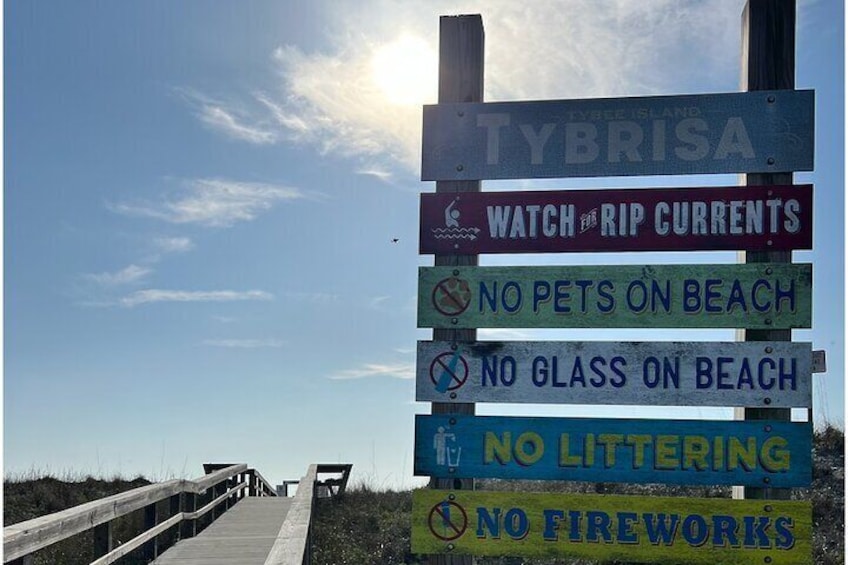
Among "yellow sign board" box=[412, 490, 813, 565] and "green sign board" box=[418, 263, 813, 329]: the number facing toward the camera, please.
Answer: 2

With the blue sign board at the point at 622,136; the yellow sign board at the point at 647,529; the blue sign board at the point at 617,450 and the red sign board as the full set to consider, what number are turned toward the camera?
4

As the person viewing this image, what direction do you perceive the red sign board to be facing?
facing the viewer

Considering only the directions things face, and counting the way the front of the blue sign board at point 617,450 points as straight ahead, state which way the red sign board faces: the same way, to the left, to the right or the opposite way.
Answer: the same way

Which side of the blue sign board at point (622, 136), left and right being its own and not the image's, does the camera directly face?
front

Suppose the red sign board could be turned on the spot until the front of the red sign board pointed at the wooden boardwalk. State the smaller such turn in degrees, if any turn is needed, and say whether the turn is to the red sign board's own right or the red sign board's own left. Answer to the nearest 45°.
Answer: approximately 135° to the red sign board's own right

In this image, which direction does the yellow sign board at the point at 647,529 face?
toward the camera

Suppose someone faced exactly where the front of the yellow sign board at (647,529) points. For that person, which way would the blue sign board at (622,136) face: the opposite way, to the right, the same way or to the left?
the same way

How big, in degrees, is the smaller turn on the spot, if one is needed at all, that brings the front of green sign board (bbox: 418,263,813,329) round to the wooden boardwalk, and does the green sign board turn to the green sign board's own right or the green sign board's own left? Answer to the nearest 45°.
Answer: approximately 135° to the green sign board's own right

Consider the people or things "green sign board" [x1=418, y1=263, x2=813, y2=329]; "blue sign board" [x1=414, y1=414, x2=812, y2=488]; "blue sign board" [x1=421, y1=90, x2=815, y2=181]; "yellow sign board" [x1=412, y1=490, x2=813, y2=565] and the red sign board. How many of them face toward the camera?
5
